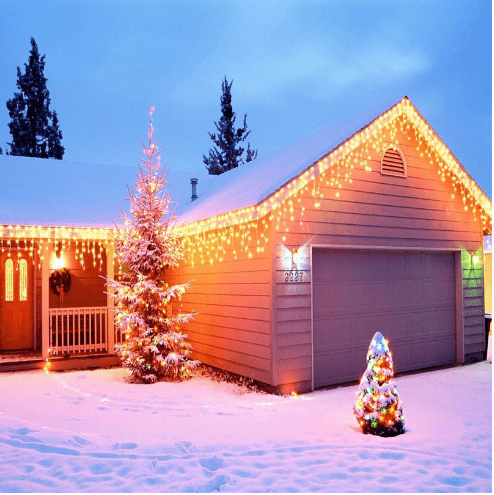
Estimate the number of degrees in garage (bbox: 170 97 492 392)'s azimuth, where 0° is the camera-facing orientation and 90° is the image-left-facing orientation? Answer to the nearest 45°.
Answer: approximately 315°

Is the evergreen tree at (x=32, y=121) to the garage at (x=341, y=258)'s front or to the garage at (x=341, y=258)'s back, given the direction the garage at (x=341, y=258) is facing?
to the back

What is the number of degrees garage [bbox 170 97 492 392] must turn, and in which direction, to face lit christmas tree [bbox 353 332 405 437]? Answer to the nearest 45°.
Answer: approximately 45° to its right
